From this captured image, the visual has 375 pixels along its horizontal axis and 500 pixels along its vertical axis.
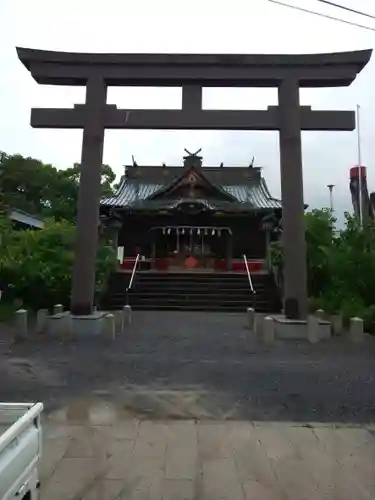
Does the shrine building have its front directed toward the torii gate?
yes

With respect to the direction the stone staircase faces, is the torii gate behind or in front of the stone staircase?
in front

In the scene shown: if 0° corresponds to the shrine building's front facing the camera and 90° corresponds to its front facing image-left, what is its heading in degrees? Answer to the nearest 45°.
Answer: approximately 0°

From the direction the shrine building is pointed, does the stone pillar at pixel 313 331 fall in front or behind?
in front

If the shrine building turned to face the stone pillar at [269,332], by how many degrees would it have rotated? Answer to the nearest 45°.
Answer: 0° — it already faces it

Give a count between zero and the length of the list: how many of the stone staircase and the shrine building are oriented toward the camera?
2
